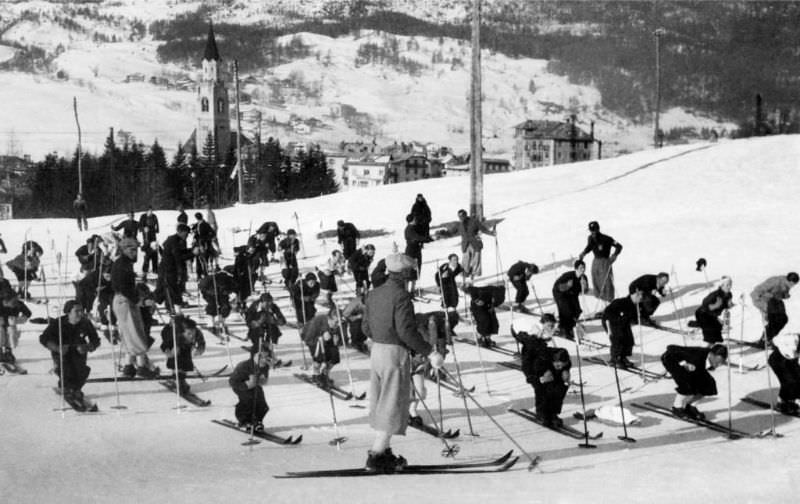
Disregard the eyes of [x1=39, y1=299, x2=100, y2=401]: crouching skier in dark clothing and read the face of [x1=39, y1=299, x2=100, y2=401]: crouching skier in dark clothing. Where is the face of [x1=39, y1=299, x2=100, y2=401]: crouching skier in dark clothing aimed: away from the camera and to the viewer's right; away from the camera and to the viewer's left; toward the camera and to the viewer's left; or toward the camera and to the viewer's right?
toward the camera and to the viewer's right

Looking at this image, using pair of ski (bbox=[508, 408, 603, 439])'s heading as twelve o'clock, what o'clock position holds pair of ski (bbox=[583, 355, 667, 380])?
pair of ski (bbox=[583, 355, 667, 380]) is roughly at 8 o'clock from pair of ski (bbox=[508, 408, 603, 439]).

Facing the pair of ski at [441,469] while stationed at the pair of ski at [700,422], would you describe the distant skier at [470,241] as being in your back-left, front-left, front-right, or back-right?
back-right

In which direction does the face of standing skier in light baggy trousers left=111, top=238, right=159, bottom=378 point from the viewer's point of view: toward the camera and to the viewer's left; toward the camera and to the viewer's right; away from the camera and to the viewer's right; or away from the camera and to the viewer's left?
toward the camera and to the viewer's right

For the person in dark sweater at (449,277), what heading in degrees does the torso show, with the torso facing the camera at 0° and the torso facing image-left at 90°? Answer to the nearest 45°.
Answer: approximately 315°

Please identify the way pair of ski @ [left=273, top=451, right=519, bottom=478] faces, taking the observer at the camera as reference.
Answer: facing to the right of the viewer

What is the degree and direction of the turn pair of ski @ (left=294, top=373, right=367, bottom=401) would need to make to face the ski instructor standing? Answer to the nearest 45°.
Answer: approximately 45° to its right

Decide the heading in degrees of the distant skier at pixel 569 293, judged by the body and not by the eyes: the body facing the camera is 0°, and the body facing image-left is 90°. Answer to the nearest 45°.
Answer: approximately 315°

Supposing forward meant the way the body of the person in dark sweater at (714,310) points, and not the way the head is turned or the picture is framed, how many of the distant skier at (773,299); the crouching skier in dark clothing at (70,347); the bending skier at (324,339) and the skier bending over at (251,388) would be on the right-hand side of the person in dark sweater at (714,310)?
3
